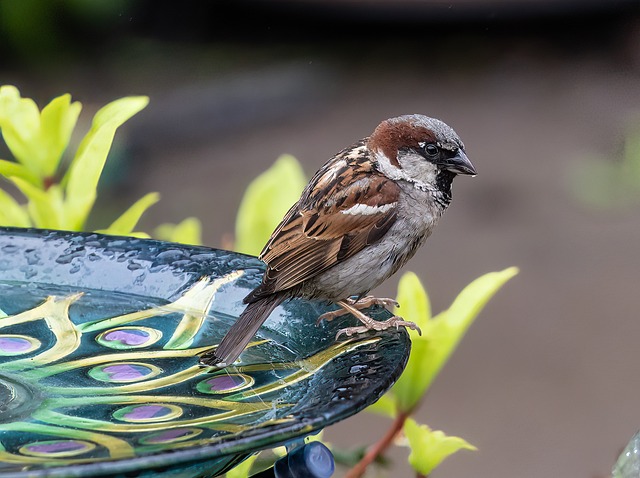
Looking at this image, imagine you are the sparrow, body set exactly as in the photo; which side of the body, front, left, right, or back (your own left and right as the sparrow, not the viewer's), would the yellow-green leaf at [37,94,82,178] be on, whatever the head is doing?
back

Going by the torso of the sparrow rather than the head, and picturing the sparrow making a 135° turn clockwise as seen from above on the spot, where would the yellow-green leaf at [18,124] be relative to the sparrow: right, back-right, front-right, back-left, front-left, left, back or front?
front-right

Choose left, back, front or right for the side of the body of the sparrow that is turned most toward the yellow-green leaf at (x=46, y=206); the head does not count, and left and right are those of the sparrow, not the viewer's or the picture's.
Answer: back

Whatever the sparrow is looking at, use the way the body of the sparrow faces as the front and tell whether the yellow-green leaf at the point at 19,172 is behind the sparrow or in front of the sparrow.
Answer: behind

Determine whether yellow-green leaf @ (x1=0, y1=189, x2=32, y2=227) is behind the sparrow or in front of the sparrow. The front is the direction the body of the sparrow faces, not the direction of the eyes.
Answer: behind

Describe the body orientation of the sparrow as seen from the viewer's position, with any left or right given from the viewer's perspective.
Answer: facing to the right of the viewer
